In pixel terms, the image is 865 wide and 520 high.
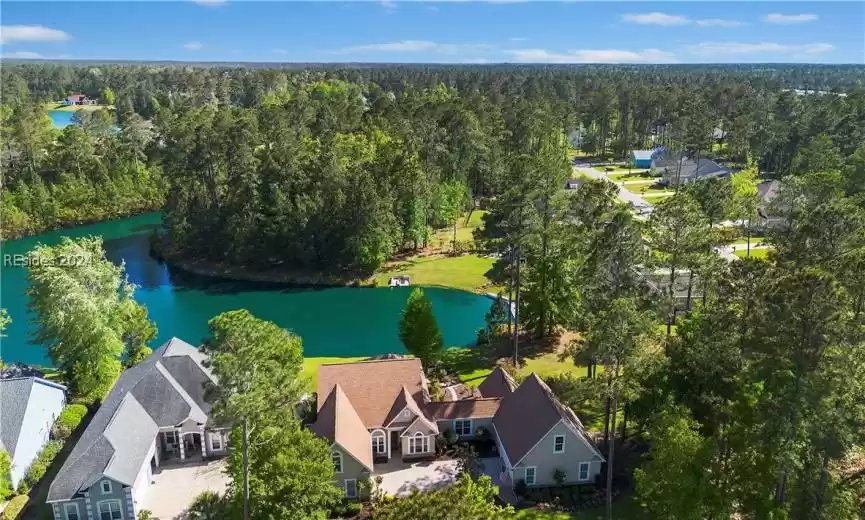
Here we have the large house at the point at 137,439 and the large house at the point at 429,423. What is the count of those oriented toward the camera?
2

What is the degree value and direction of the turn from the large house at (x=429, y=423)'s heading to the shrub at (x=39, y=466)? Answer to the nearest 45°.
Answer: approximately 90° to its right

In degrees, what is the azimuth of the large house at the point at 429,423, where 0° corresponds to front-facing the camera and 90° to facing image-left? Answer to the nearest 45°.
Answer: approximately 0°

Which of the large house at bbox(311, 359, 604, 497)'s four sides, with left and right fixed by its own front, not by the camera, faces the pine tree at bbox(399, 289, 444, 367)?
back

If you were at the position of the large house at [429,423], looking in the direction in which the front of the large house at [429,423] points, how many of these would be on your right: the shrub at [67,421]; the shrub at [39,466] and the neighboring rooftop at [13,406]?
3

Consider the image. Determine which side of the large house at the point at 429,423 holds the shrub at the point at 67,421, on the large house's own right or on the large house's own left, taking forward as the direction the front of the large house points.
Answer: on the large house's own right

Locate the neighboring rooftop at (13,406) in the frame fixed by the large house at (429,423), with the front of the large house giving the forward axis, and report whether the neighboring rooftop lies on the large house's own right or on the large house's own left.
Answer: on the large house's own right

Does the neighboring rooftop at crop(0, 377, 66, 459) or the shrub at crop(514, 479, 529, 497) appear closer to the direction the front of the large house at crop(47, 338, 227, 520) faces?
the shrub

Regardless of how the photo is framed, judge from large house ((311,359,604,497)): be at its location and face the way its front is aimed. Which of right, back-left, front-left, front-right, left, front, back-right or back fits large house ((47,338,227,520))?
right

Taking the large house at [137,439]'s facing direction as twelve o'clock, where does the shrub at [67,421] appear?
The shrub is roughly at 5 o'clock from the large house.
